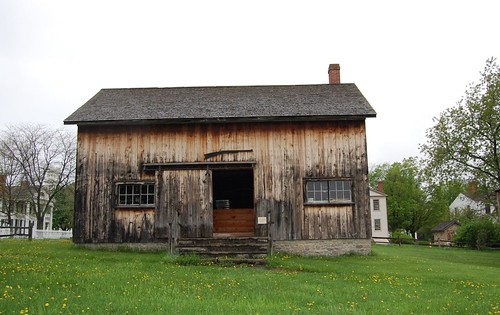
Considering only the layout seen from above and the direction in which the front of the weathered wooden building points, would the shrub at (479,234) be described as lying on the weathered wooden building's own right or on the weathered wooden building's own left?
on the weathered wooden building's own left

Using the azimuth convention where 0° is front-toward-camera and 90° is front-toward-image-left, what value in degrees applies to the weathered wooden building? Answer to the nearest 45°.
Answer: approximately 0°

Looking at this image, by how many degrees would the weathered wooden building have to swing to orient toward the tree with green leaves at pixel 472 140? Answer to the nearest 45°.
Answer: approximately 135° to its left
